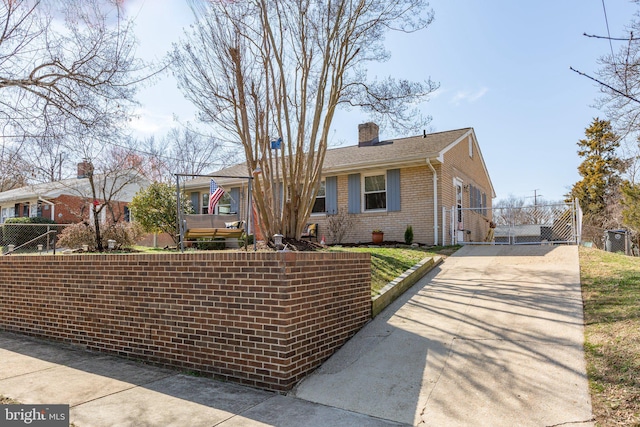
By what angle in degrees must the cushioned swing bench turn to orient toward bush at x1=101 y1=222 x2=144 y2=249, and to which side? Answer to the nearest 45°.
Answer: approximately 135° to its right

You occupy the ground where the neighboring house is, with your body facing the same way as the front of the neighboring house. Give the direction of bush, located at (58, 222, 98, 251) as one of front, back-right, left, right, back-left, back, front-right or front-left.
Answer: front-left

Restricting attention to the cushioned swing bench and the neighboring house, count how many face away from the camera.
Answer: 0

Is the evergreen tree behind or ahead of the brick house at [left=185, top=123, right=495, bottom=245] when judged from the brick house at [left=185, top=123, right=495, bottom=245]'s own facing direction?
behind

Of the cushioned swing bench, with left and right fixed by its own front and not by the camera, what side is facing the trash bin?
left

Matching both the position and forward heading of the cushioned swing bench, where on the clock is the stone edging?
The stone edging is roughly at 11 o'clock from the cushioned swing bench.

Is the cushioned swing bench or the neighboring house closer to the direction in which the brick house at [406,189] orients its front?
the cushioned swing bench

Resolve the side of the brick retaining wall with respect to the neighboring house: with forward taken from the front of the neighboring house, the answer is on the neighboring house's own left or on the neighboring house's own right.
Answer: on the neighboring house's own left
